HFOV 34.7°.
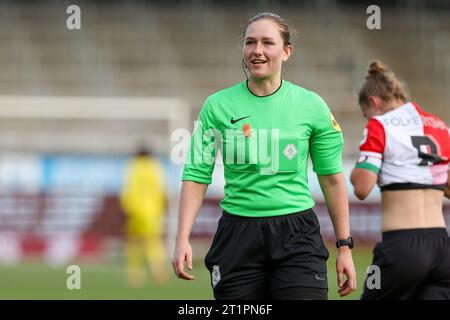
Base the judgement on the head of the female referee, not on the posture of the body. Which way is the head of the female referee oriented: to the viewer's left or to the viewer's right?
to the viewer's left

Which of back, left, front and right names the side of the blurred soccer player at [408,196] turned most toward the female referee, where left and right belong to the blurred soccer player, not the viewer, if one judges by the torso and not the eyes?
left

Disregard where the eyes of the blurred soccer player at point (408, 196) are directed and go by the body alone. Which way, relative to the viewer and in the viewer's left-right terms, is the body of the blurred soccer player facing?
facing away from the viewer and to the left of the viewer
